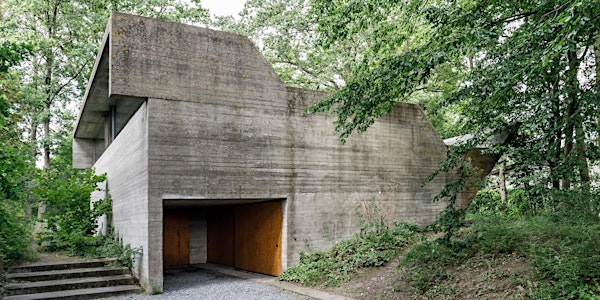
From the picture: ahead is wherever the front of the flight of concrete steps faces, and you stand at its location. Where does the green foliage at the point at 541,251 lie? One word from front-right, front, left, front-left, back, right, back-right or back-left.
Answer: front-left

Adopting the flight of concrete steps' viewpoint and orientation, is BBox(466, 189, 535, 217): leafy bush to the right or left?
on its left

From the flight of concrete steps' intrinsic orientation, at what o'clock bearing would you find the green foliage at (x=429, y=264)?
The green foliage is roughly at 10 o'clock from the flight of concrete steps.

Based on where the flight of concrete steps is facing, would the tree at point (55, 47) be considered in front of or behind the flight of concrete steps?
behind

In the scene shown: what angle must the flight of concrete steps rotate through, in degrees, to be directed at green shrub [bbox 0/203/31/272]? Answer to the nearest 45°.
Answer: approximately 135° to its right

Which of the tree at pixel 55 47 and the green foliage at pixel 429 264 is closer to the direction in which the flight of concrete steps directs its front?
the green foliage

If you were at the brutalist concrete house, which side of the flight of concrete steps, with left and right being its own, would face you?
left

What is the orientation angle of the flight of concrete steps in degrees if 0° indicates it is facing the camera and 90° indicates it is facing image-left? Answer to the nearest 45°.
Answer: approximately 0°
